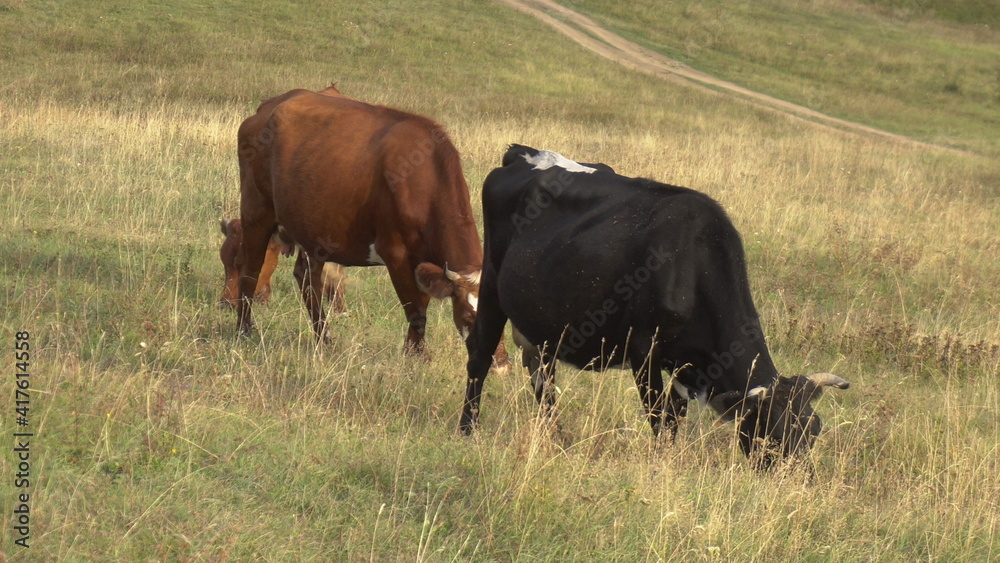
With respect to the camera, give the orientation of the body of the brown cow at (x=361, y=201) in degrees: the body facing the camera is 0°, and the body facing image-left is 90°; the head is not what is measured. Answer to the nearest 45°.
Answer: approximately 315°

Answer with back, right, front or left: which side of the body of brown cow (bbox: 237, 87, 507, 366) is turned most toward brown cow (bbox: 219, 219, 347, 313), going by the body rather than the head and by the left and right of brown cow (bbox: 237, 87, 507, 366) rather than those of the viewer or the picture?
back

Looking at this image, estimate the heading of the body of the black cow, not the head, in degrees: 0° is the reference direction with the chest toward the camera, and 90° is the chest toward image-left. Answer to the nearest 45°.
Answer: approximately 315°

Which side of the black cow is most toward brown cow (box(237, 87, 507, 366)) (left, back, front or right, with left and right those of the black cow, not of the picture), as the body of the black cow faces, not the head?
back

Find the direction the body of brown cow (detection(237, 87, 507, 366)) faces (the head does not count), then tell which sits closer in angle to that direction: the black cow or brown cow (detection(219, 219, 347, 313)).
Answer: the black cow

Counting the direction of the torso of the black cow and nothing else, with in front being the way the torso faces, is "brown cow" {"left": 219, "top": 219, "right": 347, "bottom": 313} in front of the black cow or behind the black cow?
behind
